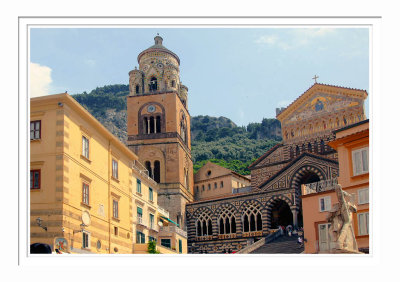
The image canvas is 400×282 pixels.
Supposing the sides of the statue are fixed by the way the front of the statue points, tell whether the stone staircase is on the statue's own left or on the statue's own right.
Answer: on the statue's own right

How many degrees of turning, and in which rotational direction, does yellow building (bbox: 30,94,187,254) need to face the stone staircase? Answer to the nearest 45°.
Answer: approximately 90° to its left

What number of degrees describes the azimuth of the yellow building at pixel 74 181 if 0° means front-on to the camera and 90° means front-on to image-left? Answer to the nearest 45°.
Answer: approximately 315°

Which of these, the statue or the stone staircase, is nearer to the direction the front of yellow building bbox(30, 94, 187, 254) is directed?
the statue
